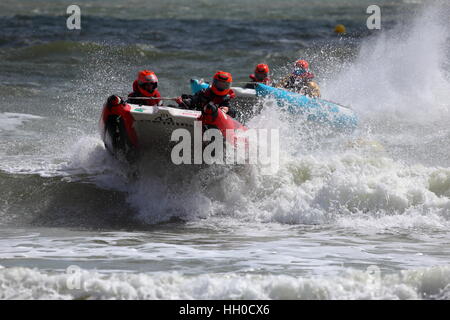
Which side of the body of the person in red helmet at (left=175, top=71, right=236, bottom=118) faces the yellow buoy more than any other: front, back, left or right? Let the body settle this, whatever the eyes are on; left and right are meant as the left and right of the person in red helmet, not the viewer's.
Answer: back

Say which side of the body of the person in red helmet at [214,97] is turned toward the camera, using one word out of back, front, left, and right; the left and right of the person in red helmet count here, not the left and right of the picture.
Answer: front

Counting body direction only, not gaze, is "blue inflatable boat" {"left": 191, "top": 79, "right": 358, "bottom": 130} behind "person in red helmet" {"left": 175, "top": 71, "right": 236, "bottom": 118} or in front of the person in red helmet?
behind

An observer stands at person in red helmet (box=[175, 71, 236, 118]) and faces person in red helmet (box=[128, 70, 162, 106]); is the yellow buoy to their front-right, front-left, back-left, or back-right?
back-right

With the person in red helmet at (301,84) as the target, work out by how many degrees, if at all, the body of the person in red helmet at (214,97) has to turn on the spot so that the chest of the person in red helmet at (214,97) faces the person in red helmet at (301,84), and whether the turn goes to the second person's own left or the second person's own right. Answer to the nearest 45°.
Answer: approximately 135° to the second person's own left

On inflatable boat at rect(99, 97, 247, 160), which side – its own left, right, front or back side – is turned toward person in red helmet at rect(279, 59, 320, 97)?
back

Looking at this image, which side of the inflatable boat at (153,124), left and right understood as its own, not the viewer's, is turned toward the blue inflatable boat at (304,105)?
back
